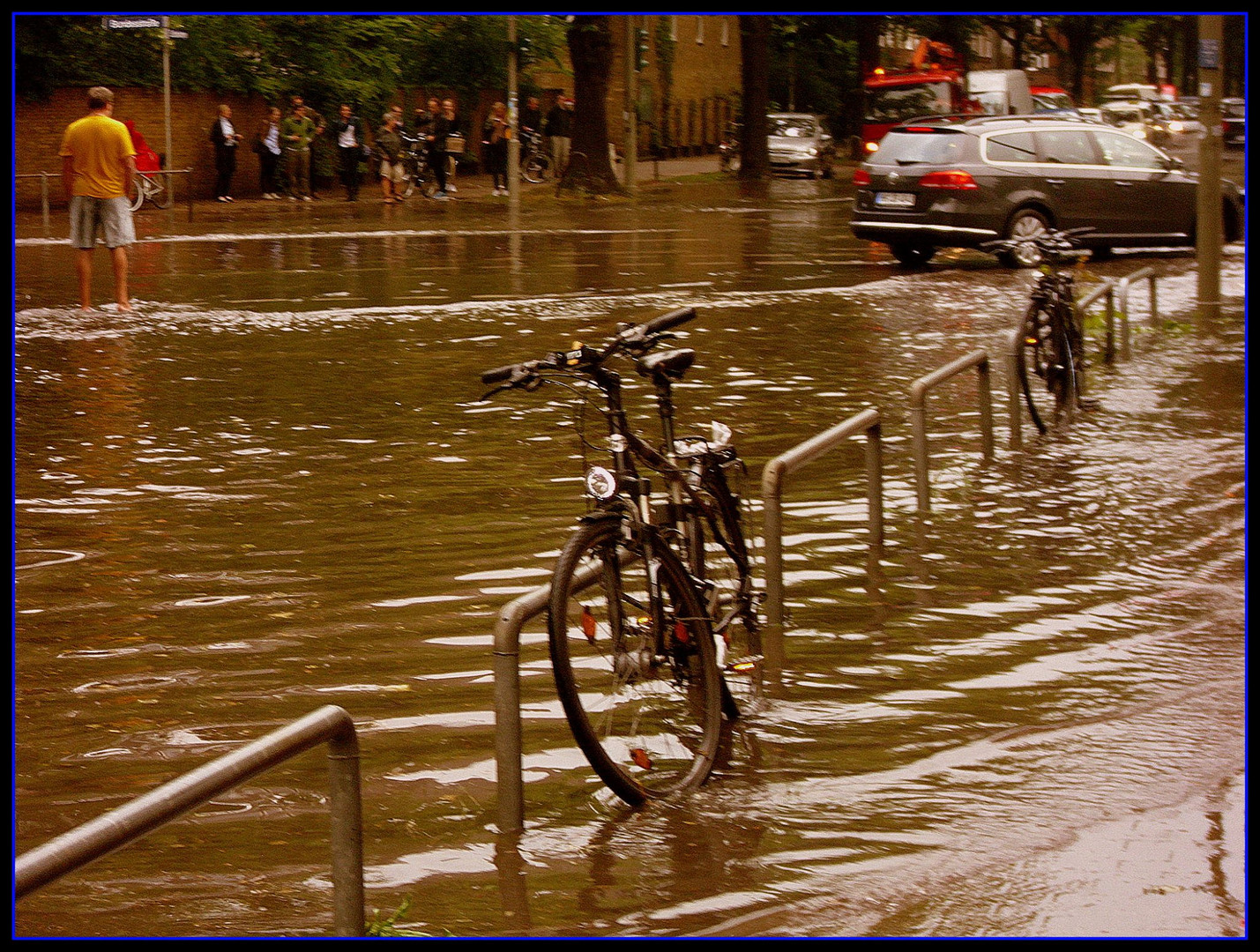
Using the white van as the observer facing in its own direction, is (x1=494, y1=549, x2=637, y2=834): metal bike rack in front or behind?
in front

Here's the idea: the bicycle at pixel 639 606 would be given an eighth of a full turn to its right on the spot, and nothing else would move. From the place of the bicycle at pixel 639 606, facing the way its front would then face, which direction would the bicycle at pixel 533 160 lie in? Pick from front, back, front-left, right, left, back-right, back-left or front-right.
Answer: right

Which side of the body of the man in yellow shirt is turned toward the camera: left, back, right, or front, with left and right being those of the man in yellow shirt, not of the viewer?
back

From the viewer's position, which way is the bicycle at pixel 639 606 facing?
facing the viewer and to the left of the viewer

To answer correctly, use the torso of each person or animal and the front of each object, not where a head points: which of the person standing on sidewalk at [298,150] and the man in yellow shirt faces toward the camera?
the person standing on sidewalk

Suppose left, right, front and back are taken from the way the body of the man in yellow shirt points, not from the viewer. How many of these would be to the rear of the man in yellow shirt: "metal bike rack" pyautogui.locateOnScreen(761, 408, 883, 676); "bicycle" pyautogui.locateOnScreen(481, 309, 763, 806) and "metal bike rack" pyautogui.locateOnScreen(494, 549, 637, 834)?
3

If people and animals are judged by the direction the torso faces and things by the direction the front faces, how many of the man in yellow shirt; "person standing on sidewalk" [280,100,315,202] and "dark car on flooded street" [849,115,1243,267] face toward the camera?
1

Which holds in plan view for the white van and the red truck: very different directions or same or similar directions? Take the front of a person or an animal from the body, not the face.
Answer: same or similar directions

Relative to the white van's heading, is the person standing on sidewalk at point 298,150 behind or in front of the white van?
in front

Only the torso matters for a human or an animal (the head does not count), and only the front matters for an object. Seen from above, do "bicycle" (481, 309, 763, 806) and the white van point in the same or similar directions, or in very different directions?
same or similar directions

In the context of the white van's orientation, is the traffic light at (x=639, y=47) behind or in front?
in front

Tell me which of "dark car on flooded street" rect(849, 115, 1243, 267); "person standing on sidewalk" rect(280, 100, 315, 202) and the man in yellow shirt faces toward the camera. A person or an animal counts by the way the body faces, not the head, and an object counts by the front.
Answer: the person standing on sidewalk

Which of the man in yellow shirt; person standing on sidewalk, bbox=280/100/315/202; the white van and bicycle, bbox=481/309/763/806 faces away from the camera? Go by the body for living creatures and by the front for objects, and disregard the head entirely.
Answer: the man in yellow shirt

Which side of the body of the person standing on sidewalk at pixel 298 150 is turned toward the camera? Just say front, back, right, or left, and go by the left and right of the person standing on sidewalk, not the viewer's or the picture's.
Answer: front
